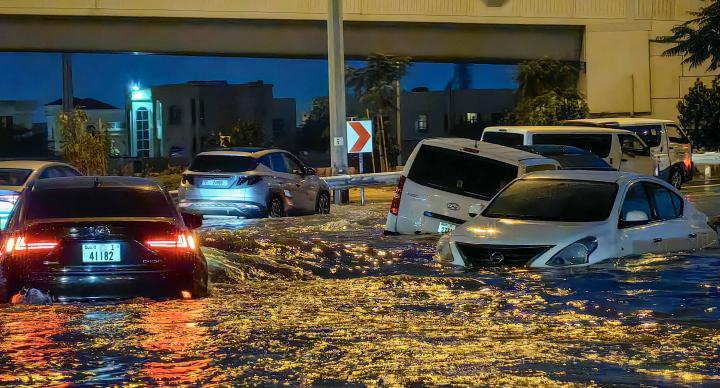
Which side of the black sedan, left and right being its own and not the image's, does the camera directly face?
back

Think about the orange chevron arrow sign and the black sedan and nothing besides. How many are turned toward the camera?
1

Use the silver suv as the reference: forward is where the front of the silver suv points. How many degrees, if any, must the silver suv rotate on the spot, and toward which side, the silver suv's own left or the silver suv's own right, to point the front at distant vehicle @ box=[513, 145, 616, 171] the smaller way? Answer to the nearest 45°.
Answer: approximately 45° to the silver suv's own right

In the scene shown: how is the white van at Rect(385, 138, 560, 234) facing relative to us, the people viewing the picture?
facing away from the viewer and to the right of the viewer

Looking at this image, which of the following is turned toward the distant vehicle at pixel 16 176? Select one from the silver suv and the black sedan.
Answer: the black sedan

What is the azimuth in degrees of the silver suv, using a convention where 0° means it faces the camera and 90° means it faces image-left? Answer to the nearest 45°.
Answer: approximately 225°

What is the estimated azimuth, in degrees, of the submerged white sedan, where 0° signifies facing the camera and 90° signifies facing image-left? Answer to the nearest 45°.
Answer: approximately 45°
